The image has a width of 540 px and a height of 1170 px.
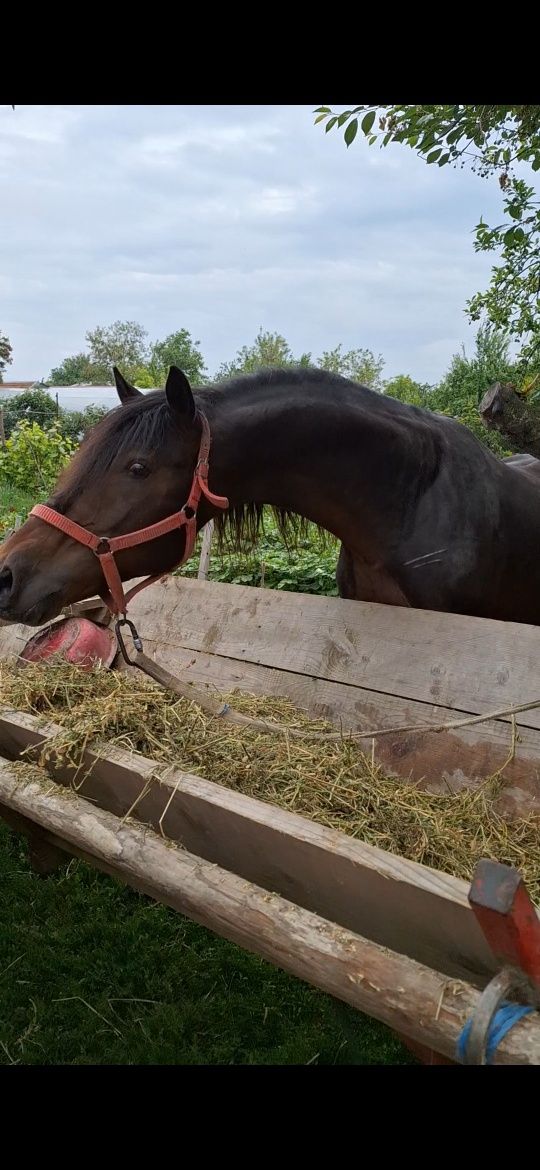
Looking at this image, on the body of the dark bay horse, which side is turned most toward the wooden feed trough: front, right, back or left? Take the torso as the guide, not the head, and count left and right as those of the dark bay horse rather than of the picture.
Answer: left

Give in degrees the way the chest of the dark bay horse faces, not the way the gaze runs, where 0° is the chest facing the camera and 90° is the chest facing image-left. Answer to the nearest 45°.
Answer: approximately 90°

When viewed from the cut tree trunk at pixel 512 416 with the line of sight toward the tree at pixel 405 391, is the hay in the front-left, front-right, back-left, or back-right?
back-left
